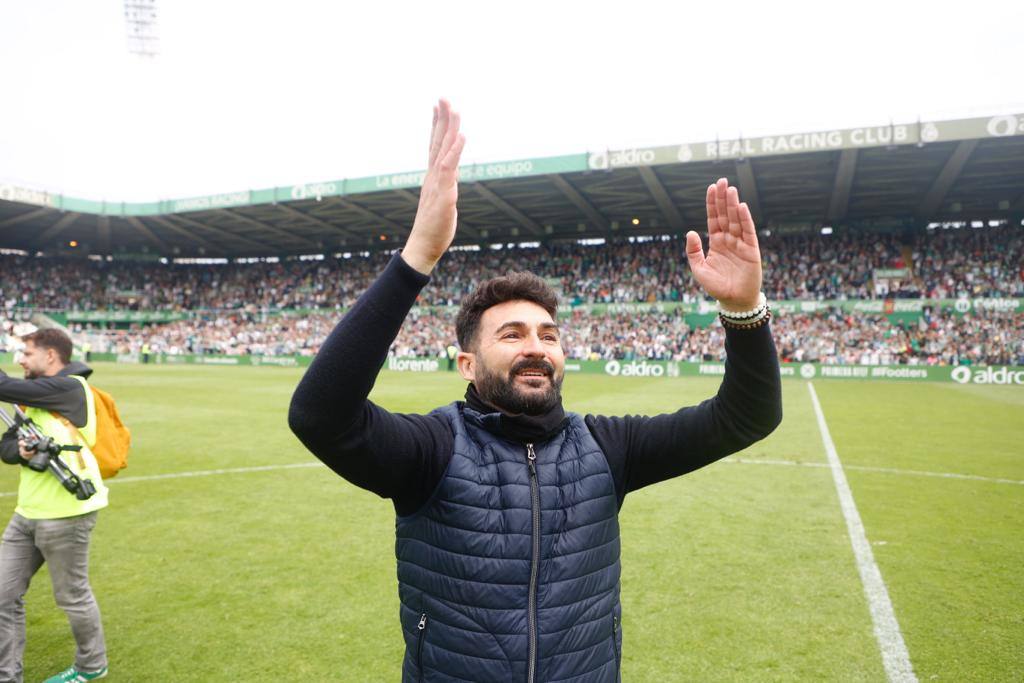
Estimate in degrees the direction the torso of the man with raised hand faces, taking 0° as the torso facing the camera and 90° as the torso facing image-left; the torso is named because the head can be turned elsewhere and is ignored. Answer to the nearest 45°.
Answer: approximately 0°

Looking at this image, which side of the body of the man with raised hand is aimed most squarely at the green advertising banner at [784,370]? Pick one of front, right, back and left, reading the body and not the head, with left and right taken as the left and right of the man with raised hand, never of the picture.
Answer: back

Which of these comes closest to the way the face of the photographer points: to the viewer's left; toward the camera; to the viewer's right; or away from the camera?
to the viewer's left

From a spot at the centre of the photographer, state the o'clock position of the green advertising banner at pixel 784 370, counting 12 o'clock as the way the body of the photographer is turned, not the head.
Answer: The green advertising banner is roughly at 5 o'clock from the photographer.

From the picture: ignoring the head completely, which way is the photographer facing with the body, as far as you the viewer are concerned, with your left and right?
facing to the left of the viewer

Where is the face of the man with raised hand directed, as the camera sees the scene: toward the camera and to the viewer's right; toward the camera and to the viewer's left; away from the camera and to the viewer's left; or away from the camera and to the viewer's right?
toward the camera and to the viewer's right
